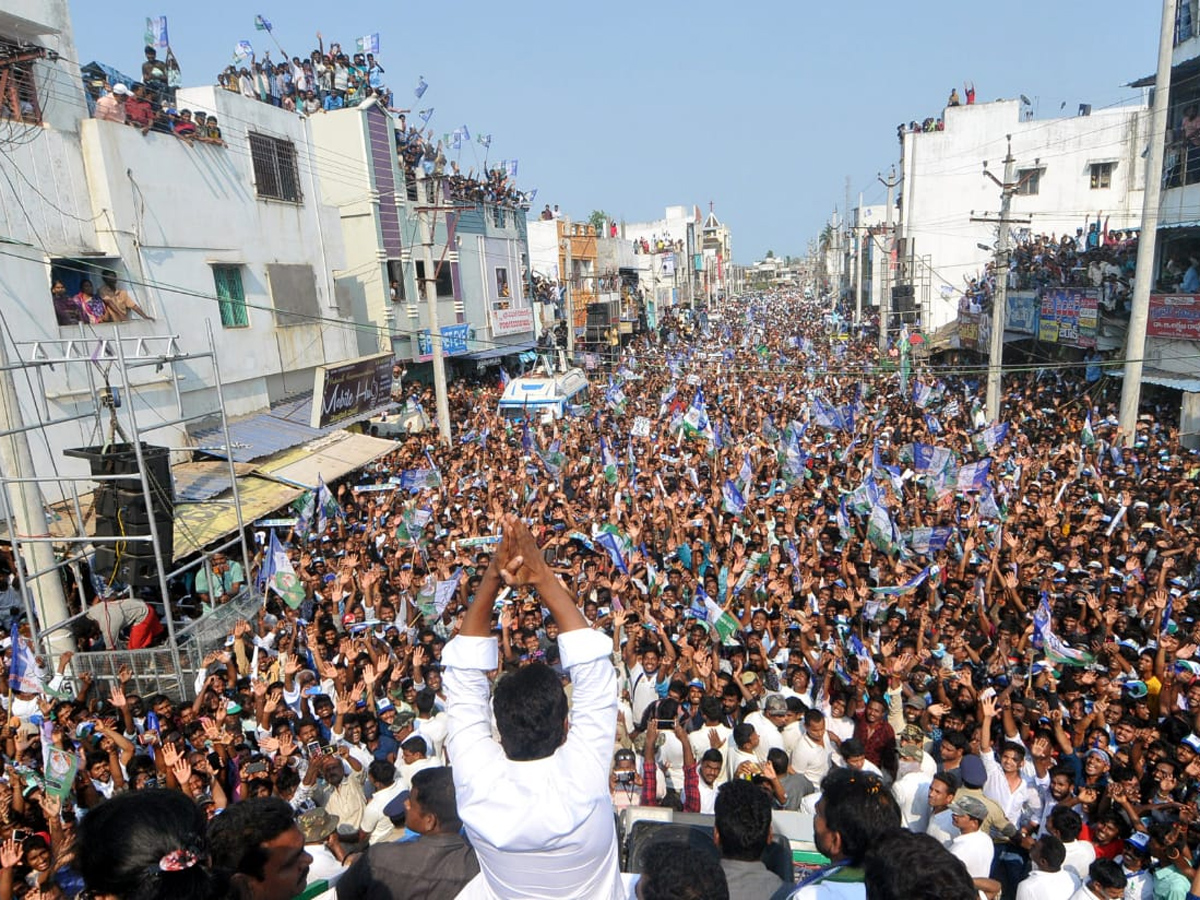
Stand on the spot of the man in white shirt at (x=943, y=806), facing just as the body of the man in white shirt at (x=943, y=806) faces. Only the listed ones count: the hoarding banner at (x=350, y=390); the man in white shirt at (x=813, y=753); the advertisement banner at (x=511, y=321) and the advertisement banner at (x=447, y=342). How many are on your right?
4

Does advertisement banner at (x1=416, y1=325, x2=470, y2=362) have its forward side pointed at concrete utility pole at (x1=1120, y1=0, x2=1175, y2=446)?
yes

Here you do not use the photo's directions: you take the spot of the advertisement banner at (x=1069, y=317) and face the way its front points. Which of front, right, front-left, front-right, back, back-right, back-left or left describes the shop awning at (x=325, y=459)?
front-right

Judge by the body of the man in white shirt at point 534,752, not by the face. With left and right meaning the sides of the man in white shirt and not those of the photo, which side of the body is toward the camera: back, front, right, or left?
back

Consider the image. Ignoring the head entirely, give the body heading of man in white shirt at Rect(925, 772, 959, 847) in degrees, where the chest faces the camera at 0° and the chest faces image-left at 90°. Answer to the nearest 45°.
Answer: approximately 45°

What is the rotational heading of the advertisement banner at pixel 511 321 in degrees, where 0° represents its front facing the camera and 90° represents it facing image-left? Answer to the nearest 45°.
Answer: approximately 0°

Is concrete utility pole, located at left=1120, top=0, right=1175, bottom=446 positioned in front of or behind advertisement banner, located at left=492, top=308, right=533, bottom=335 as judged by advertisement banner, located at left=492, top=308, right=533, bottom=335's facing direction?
in front

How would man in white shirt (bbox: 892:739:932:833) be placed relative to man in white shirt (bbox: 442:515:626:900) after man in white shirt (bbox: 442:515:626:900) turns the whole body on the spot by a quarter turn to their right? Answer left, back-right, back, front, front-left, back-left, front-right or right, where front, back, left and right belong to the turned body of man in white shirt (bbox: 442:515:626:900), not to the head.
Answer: front-left

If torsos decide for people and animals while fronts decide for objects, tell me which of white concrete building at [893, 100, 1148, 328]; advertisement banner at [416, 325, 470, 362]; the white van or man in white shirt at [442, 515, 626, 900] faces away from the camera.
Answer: the man in white shirt

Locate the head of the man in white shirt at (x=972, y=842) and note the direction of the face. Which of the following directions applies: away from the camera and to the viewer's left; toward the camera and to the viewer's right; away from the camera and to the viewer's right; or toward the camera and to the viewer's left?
toward the camera and to the viewer's left

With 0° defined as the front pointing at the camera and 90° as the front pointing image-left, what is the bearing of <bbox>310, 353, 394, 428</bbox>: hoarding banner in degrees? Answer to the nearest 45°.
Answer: approximately 315°

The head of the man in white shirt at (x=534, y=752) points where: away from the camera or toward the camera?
away from the camera

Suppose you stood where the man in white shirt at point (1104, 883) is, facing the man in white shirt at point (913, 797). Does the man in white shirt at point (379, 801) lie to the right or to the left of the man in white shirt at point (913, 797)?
left

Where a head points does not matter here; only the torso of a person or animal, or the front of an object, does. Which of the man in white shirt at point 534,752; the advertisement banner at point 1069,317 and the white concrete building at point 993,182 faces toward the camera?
the advertisement banner

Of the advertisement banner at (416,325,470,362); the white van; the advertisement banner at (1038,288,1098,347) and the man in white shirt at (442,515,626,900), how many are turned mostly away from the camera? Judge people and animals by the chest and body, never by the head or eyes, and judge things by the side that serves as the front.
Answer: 1

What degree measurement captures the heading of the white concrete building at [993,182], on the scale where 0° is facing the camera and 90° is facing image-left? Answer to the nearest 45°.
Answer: approximately 90°
